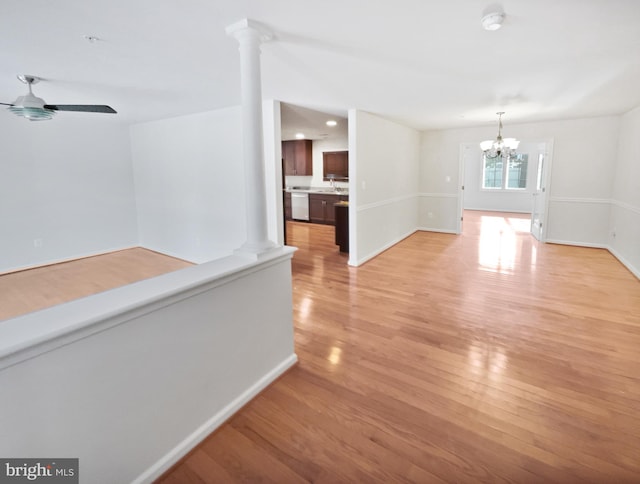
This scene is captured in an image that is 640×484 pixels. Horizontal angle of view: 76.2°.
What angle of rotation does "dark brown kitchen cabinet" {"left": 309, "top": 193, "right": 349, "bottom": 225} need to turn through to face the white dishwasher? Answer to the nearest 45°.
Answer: approximately 135° to its right

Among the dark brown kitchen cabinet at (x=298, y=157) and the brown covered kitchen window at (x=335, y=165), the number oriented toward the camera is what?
2

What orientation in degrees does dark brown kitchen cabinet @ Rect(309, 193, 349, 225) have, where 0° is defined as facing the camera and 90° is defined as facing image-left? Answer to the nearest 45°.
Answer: approximately 0°

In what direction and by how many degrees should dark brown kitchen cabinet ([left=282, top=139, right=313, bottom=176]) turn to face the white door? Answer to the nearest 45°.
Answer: approximately 45° to its left

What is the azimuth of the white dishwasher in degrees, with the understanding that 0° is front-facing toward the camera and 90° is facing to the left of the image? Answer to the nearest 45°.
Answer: approximately 0°

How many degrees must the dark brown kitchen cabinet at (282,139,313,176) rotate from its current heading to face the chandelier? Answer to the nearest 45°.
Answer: approximately 45° to its left

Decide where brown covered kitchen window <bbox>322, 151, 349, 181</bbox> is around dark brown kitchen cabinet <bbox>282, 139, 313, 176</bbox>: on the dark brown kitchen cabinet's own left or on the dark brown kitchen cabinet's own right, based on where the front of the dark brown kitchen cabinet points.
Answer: on the dark brown kitchen cabinet's own left

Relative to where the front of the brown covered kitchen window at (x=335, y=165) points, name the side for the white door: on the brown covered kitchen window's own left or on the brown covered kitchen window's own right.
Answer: on the brown covered kitchen window's own left

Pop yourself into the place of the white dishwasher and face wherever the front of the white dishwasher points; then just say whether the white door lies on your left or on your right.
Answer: on your left
